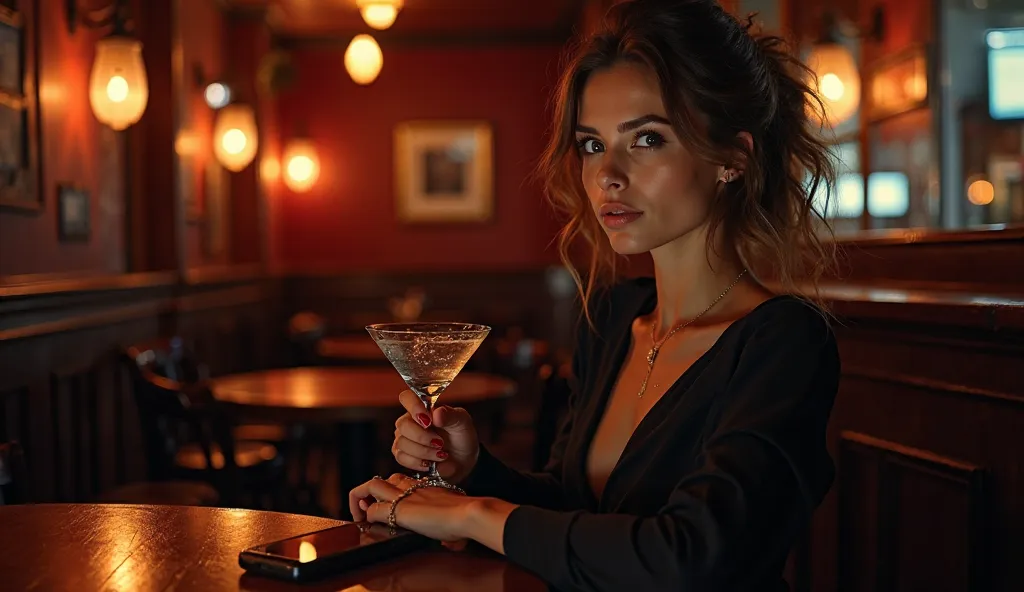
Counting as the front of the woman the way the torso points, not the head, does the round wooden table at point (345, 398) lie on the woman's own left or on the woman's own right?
on the woman's own right

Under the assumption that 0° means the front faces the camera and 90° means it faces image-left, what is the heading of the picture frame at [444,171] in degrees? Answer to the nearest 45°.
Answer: approximately 0°

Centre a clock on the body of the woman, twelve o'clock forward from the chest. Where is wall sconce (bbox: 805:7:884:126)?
The wall sconce is roughly at 5 o'clock from the woman.

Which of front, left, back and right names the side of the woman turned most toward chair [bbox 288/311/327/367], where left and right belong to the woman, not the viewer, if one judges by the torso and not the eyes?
right

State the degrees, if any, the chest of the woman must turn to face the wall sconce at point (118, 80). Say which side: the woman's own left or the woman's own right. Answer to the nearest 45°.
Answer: approximately 90° to the woman's own right

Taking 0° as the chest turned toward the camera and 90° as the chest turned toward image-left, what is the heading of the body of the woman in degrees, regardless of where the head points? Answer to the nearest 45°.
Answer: approximately 45°

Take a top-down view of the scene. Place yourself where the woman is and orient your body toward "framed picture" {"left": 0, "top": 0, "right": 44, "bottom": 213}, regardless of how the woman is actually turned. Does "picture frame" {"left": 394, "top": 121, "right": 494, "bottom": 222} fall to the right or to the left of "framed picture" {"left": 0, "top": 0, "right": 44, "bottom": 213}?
right

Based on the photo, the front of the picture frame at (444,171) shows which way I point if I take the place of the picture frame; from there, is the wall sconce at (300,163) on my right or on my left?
on my right
